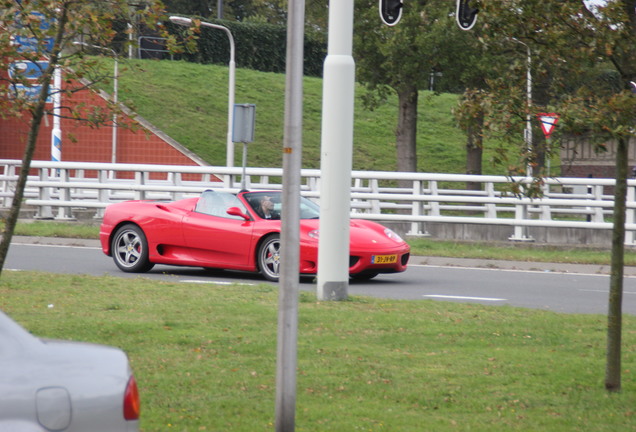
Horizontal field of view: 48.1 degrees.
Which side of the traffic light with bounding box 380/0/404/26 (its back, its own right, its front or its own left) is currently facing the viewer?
front

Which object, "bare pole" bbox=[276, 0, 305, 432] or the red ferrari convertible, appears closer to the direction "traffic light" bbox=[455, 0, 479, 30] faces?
the bare pole

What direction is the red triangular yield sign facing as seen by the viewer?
toward the camera

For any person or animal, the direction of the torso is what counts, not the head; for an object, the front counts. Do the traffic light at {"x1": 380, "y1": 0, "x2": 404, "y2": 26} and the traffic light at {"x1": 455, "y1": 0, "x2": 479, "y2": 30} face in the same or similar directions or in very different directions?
same or similar directions

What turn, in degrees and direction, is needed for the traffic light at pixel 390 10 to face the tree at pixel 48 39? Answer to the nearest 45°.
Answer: approximately 45° to its right

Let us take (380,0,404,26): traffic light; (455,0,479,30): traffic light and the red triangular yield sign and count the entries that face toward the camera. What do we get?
3

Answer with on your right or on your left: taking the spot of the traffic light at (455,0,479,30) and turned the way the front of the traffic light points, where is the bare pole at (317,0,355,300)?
on your right

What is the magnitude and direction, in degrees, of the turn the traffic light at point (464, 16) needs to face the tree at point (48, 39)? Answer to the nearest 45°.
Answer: approximately 90° to its right

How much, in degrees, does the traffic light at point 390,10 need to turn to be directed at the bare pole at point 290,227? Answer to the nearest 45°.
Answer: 0° — it already faces it

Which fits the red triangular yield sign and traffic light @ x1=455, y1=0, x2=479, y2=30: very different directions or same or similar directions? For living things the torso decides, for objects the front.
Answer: same or similar directions

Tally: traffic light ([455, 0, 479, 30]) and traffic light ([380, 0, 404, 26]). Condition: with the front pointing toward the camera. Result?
2
